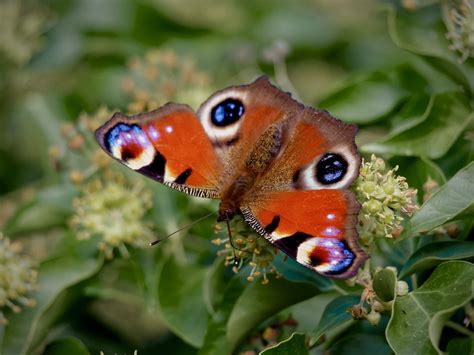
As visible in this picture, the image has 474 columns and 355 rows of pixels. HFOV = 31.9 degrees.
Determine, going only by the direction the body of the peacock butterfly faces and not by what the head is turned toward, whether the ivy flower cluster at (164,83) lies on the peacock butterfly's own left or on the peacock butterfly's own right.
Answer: on the peacock butterfly's own right

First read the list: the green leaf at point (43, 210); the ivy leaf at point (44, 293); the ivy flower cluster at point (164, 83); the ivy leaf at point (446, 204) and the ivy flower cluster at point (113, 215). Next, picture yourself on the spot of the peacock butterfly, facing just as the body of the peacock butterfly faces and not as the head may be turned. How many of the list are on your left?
1

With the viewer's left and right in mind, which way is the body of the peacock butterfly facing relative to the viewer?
facing the viewer and to the left of the viewer

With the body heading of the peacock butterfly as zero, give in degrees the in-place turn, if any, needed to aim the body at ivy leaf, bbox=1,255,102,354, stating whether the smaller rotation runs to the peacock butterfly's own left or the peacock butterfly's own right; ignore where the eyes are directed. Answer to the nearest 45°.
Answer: approximately 45° to the peacock butterfly's own right

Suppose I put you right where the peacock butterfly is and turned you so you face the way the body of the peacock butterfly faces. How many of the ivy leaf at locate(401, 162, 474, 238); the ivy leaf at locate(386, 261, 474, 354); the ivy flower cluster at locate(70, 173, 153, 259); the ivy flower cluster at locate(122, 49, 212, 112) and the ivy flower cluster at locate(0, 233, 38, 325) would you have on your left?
2

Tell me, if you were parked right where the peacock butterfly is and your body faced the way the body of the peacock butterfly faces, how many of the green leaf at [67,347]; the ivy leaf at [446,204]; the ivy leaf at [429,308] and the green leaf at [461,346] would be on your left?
3

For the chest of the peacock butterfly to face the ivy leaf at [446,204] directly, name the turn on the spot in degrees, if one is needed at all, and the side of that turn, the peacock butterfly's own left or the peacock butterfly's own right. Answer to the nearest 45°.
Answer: approximately 90° to the peacock butterfly's own left

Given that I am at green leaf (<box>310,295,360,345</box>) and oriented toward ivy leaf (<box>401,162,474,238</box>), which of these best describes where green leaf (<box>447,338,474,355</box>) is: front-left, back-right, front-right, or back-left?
front-right

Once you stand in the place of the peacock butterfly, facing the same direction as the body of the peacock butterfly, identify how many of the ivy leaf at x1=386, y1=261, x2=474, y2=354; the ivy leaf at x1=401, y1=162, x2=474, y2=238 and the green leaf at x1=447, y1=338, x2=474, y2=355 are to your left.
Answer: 3

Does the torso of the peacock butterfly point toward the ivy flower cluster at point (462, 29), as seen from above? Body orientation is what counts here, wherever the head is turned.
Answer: no

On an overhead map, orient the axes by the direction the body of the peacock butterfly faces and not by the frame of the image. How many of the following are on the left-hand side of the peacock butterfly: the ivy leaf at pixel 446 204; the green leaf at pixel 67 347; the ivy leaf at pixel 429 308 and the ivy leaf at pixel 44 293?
2

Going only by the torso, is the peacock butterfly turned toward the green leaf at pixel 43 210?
no

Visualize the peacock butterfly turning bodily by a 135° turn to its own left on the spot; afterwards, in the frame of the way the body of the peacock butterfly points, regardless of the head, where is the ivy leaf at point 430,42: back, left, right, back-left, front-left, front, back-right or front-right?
front-left

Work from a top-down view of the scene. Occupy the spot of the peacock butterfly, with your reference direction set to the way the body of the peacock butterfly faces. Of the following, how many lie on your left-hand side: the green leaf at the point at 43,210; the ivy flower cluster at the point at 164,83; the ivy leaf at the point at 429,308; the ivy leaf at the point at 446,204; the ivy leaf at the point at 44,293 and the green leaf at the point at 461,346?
3

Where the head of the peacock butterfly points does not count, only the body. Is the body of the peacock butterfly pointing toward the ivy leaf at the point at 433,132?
no
